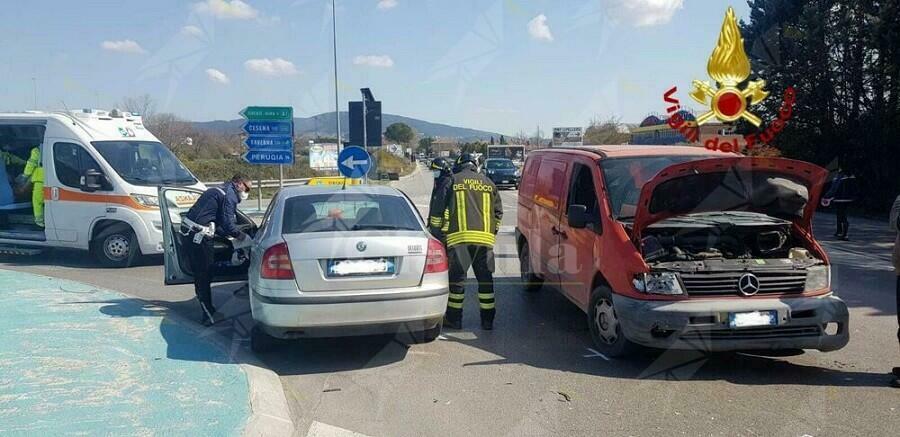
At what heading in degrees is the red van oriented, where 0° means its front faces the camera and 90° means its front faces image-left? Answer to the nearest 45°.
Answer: approximately 315°

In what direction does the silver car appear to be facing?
away from the camera

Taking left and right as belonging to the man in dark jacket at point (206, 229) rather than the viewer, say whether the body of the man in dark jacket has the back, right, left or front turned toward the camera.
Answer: right

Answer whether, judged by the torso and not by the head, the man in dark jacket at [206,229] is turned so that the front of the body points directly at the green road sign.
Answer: no

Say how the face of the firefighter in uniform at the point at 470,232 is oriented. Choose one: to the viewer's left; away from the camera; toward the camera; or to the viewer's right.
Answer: away from the camera

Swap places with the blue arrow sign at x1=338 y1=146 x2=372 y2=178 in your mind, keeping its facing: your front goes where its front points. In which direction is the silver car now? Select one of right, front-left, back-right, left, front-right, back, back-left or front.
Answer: front

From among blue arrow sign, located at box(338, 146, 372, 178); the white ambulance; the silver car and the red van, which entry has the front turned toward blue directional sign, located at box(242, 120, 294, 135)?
the silver car

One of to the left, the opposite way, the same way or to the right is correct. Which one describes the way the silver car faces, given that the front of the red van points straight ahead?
the opposite way

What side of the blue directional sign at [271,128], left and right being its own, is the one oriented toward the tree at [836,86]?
left

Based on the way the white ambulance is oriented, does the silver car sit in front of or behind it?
in front

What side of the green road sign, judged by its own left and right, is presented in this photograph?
front

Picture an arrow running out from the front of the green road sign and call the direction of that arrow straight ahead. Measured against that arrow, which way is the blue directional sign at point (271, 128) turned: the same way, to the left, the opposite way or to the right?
the same way

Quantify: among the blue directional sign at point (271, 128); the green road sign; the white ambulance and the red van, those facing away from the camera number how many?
0

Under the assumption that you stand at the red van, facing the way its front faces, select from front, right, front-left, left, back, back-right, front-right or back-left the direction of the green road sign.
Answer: back

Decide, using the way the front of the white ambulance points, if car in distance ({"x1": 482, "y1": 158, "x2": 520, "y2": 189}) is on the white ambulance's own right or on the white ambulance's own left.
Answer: on the white ambulance's own left

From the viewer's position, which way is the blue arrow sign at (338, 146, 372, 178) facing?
facing the viewer

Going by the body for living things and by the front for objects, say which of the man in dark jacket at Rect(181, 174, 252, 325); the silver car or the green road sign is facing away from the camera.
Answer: the silver car

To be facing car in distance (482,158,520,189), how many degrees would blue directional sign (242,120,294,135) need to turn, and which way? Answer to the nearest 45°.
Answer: approximately 135° to its left

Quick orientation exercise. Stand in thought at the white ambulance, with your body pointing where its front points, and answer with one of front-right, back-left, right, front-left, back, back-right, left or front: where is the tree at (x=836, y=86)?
front-left

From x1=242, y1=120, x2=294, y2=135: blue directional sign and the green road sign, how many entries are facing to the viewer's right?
0

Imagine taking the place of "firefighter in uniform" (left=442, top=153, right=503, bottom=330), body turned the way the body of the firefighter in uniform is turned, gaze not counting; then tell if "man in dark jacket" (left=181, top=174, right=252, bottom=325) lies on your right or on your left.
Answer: on your left
